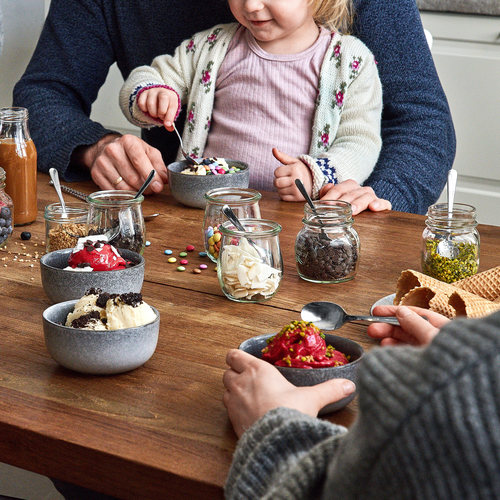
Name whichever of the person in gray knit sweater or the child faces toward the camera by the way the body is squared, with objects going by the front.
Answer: the child

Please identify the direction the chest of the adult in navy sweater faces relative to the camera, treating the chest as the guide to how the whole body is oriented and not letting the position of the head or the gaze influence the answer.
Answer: toward the camera

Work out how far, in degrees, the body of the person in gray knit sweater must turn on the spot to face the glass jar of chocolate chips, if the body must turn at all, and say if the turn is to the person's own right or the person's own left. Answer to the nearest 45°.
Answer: approximately 45° to the person's own right

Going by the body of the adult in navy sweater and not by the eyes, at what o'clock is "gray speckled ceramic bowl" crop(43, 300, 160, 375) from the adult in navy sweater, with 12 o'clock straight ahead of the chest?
The gray speckled ceramic bowl is roughly at 12 o'clock from the adult in navy sweater.

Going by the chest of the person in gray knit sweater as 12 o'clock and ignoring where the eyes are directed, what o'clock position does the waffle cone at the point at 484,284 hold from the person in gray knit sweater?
The waffle cone is roughly at 2 o'clock from the person in gray knit sweater.

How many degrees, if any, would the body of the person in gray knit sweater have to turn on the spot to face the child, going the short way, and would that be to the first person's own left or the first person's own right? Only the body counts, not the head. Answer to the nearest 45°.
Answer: approximately 45° to the first person's own right

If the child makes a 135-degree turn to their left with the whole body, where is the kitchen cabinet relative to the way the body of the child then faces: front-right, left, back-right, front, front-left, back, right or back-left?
front

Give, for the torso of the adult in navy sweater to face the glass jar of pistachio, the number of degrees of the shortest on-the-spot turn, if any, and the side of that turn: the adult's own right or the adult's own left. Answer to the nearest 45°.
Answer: approximately 45° to the adult's own left

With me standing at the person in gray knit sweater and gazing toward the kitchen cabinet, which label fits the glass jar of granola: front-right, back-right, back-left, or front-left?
front-left

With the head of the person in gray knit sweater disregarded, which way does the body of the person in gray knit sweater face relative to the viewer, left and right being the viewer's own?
facing away from the viewer and to the left of the viewer

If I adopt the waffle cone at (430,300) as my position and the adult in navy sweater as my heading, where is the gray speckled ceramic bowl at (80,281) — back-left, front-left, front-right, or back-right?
front-left

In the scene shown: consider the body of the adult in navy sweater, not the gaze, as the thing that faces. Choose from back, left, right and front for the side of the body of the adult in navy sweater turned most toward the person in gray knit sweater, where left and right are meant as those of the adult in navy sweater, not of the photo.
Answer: front

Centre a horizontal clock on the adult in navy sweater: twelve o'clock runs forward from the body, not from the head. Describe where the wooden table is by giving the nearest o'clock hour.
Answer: The wooden table is roughly at 12 o'clock from the adult in navy sweater.

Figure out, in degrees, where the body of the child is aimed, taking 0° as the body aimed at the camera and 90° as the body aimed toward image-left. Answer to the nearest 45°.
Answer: approximately 0°

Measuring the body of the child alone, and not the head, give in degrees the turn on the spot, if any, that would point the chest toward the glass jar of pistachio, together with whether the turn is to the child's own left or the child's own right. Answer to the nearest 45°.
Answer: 0° — they already face it

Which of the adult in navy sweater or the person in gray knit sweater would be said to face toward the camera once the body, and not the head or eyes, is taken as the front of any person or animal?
the adult in navy sweater
